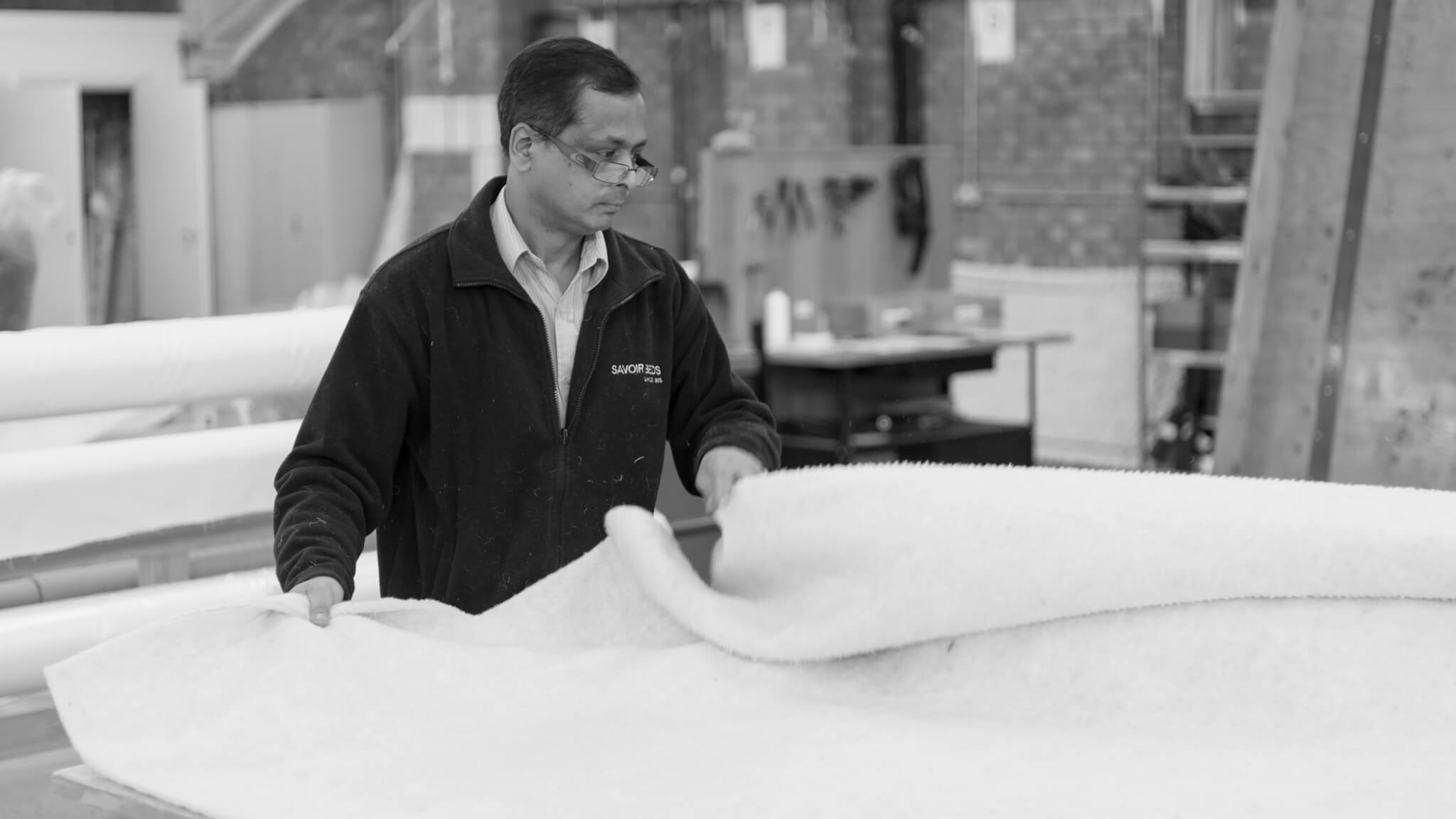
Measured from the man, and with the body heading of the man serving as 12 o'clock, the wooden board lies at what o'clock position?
The wooden board is roughly at 9 o'clock from the man.

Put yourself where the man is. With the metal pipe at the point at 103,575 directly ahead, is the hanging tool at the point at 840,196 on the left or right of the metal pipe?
right

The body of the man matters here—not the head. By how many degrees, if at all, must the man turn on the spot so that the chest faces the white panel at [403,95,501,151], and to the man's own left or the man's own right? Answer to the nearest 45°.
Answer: approximately 135° to the man's own left

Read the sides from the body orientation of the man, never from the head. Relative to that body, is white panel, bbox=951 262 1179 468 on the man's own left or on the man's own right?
on the man's own left

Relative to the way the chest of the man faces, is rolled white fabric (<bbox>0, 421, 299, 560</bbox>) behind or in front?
behind

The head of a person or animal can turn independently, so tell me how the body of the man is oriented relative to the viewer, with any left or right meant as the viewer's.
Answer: facing the viewer and to the right of the viewer

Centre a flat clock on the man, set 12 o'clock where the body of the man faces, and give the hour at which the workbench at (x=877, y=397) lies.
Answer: The workbench is roughly at 8 o'clock from the man.

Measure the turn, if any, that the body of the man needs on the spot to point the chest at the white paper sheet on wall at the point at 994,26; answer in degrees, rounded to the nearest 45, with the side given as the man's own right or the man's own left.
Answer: approximately 135° to the man's own left

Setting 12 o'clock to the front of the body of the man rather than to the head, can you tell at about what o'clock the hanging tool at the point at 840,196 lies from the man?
The hanging tool is roughly at 8 o'clock from the man.

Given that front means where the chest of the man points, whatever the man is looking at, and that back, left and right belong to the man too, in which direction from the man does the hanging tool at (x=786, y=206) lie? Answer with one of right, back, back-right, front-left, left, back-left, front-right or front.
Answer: back-left

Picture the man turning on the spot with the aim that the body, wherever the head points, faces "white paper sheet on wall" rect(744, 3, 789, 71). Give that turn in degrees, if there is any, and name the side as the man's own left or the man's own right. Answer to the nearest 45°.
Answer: approximately 135° to the man's own left
